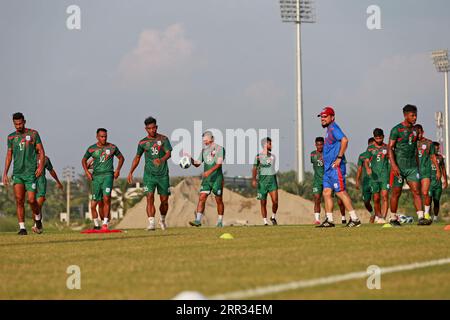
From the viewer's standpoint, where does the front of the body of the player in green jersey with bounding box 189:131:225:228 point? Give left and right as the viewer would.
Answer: facing the viewer and to the left of the viewer

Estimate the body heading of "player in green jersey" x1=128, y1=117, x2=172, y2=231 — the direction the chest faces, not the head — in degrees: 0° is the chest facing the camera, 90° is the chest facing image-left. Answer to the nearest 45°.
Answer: approximately 0°

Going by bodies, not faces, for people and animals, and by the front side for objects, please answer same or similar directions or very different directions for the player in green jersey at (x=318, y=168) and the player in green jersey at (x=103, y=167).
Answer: same or similar directions

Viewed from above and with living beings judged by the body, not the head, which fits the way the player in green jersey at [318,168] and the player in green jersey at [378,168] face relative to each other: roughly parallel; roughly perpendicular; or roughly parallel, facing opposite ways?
roughly parallel

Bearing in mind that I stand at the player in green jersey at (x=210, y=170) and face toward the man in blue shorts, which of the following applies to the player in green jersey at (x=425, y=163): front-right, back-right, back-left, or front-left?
front-left

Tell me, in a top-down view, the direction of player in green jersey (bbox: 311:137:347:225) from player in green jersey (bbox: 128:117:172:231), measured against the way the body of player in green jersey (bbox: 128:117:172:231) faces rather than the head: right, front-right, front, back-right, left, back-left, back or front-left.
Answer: back-left

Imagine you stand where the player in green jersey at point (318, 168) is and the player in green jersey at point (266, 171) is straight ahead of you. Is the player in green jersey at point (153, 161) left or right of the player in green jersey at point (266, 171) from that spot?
left

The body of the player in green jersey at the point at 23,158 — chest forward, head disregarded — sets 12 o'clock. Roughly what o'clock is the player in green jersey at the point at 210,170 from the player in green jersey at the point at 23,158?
the player in green jersey at the point at 210,170 is roughly at 8 o'clock from the player in green jersey at the point at 23,158.

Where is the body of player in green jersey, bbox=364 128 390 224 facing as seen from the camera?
toward the camera

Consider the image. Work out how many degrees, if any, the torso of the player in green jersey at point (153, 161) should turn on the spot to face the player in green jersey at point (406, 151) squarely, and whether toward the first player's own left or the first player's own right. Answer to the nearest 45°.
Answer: approximately 45° to the first player's own left

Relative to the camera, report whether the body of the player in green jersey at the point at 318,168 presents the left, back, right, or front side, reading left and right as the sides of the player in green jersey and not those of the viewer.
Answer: front

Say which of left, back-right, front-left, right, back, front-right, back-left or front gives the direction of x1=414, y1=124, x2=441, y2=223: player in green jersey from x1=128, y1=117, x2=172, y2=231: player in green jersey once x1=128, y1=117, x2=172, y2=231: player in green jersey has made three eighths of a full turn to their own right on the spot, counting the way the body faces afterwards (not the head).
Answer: back-right

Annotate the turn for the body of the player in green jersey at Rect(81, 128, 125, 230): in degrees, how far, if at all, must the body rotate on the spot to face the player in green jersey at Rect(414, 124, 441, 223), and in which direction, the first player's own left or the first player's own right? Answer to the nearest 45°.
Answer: approximately 90° to the first player's own left

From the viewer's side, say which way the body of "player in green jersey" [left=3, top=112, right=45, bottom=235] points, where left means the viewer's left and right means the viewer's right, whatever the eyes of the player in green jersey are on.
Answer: facing the viewer

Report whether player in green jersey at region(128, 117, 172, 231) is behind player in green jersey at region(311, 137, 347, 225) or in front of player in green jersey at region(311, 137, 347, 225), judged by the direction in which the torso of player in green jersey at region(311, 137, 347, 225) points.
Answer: in front

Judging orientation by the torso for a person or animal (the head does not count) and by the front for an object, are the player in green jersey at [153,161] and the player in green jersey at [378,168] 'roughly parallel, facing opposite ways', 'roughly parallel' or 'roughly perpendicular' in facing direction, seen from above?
roughly parallel
